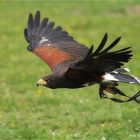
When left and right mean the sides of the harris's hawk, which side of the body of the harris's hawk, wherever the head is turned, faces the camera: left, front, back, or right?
left
